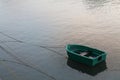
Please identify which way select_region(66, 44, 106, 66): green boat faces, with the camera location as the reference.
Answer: facing away from the viewer and to the left of the viewer
